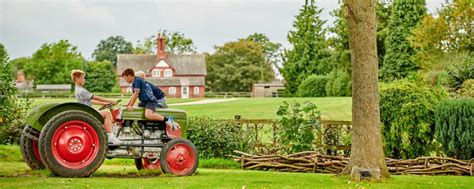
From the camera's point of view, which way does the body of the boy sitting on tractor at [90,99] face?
to the viewer's right
